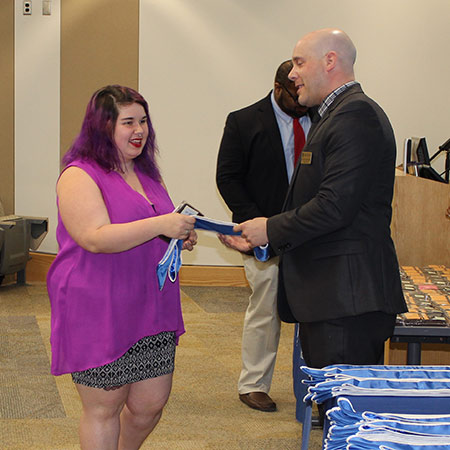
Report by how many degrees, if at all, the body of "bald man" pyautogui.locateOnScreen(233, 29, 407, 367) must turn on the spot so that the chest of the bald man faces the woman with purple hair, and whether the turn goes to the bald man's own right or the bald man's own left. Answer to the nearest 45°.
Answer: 0° — they already face them

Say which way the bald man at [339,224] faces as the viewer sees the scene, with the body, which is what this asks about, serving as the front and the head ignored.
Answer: to the viewer's left

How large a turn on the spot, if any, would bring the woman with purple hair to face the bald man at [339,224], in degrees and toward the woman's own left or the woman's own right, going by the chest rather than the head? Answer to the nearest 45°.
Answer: approximately 45° to the woman's own left

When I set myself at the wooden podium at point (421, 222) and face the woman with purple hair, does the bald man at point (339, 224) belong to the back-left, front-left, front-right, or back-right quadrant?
front-left

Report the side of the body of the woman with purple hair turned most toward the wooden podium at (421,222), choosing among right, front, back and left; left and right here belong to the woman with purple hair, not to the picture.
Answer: left

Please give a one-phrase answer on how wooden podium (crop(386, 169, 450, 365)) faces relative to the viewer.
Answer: facing to the left of the viewer

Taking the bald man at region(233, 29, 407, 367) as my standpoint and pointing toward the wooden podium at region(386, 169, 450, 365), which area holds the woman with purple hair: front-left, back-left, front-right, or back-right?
back-left

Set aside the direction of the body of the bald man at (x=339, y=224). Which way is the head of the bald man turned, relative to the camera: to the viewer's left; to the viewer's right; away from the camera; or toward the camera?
to the viewer's left

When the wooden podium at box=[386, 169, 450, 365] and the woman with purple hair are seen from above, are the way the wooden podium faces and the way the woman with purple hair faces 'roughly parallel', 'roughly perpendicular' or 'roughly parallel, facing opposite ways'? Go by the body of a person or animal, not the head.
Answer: roughly parallel, facing opposite ways

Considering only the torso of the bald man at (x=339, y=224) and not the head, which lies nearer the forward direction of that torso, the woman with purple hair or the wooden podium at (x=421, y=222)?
the woman with purple hair

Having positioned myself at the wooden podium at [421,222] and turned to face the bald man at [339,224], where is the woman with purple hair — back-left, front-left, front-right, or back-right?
front-right

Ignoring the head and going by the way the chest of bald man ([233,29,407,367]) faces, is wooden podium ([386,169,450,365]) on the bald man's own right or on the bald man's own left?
on the bald man's own right

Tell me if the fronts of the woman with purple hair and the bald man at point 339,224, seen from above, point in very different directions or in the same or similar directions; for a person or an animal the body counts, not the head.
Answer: very different directions

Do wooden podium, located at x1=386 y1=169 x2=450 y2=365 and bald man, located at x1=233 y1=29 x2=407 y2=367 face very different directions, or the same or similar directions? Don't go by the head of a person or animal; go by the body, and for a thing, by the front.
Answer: same or similar directions

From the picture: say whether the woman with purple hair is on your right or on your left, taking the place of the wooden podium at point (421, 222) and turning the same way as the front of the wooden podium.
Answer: on your left
